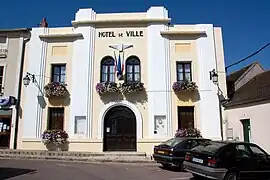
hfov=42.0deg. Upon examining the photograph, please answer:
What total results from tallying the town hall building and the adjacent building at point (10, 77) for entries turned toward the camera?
2

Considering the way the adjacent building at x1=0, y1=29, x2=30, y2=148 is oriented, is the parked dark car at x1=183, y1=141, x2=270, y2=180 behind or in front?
in front

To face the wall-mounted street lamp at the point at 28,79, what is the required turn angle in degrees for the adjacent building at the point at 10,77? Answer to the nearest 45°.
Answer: approximately 45° to its left

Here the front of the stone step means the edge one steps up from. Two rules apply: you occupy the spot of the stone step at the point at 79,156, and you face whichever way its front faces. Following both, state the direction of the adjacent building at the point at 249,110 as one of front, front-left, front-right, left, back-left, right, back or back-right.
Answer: left

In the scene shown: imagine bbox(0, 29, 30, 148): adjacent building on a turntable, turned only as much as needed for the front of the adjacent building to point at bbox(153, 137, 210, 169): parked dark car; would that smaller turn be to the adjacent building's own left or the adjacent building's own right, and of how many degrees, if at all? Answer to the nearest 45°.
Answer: approximately 45° to the adjacent building's own left
